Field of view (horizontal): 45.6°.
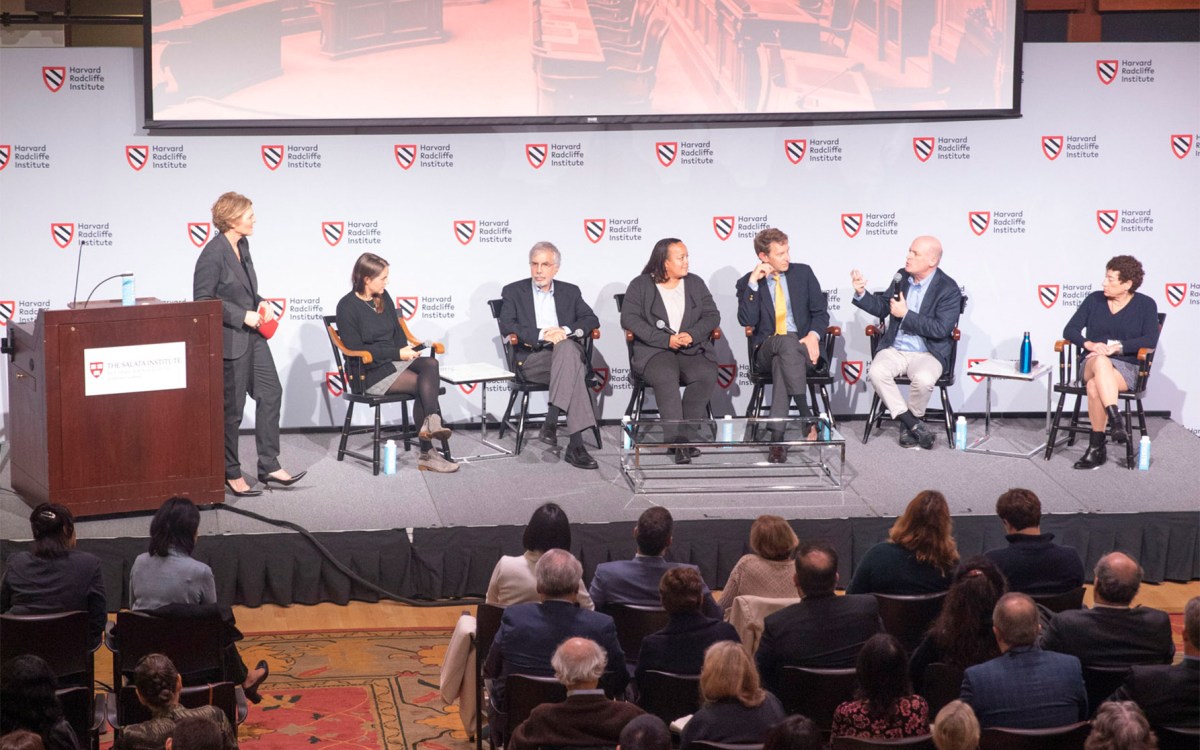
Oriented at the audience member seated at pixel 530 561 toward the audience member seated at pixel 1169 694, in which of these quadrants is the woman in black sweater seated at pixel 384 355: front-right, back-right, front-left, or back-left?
back-left

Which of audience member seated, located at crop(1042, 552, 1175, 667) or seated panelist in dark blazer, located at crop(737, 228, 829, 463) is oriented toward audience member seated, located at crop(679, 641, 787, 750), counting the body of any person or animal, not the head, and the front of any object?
the seated panelist in dark blazer

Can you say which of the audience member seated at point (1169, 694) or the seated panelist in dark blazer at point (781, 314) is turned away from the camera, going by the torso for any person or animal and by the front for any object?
the audience member seated

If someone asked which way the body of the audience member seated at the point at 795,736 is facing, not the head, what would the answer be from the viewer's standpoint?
away from the camera

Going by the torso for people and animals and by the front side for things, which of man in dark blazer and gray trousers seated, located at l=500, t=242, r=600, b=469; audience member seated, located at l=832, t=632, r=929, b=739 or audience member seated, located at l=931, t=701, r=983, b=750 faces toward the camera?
the man in dark blazer and gray trousers seated

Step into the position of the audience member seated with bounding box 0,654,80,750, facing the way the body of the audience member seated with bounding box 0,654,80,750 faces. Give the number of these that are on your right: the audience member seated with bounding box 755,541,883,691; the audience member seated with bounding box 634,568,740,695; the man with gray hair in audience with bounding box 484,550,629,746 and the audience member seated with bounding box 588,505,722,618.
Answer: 4

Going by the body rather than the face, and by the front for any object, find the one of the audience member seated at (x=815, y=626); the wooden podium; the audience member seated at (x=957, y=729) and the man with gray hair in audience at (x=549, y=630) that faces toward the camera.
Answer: the wooden podium

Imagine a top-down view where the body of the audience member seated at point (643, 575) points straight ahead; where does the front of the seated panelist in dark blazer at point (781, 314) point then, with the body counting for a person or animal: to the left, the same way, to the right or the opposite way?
the opposite way

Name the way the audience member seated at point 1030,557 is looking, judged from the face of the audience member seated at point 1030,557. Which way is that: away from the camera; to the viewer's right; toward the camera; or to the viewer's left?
away from the camera

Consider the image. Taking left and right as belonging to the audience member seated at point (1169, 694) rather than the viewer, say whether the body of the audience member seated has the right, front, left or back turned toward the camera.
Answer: back

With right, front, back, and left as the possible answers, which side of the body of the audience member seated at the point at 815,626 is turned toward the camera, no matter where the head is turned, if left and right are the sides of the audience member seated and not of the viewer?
back

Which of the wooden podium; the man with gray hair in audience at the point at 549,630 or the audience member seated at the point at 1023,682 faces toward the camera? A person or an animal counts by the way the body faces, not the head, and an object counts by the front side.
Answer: the wooden podium

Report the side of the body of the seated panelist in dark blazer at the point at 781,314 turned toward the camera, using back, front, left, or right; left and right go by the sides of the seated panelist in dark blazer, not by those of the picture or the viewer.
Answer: front

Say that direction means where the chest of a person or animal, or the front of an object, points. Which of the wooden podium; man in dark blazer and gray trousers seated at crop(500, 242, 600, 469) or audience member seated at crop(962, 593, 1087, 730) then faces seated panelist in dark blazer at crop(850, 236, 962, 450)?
the audience member seated

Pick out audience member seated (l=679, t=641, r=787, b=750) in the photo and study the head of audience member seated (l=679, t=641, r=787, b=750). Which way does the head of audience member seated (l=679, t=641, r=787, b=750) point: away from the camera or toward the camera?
away from the camera

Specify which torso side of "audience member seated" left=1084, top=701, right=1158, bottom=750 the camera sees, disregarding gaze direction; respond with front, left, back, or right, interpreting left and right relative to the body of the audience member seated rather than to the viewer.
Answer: back

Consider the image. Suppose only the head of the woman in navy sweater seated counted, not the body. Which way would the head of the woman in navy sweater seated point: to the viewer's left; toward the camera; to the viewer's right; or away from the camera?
to the viewer's left
